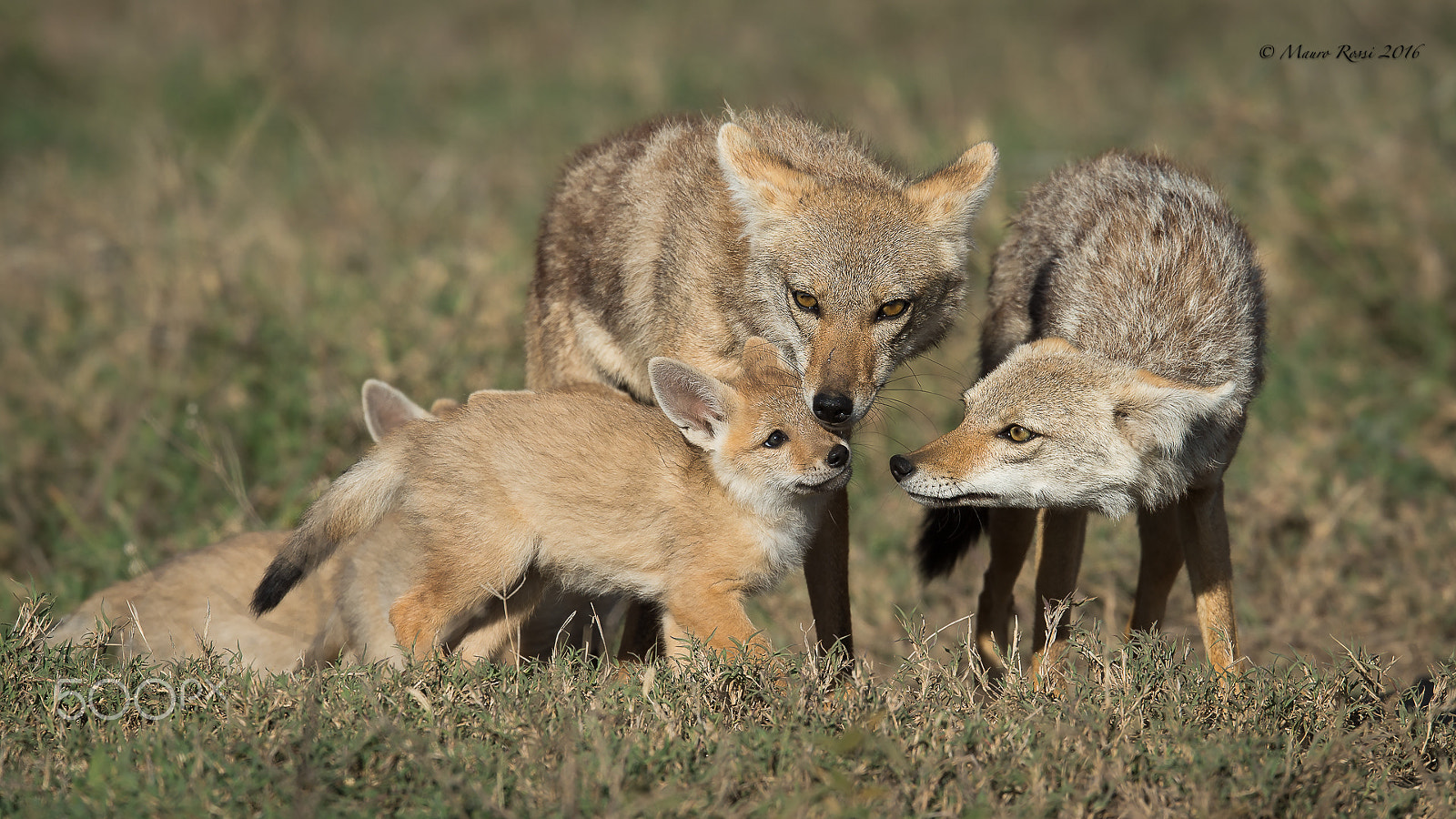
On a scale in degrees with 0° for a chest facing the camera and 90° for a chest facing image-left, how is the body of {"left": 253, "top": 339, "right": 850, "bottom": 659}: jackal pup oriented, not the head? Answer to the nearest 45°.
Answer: approximately 270°

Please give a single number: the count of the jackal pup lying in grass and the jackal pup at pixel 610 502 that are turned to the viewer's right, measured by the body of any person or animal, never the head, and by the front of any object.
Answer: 2

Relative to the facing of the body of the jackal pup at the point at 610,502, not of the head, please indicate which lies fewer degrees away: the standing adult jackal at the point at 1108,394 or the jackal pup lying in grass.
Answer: the standing adult jackal

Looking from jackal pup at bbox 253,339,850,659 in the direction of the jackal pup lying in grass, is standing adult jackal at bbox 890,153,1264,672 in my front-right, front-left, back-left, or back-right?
back-right

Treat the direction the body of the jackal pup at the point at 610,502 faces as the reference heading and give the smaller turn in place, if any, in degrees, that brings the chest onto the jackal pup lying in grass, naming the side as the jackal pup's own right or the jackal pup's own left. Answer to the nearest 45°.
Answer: approximately 135° to the jackal pup's own left

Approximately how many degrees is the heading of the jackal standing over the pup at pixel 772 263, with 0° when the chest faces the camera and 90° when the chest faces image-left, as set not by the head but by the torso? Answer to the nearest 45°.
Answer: approximately 315°

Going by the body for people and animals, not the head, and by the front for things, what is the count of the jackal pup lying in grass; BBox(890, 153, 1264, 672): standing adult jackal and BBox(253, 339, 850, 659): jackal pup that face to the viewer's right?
2

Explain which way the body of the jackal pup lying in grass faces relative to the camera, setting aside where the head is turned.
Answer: to the viewer's right
